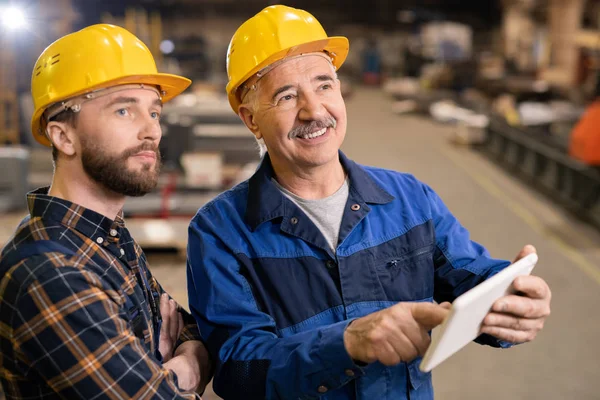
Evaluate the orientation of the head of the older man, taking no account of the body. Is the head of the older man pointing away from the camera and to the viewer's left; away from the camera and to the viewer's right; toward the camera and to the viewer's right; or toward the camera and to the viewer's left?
toward the camera and to the viewer's right

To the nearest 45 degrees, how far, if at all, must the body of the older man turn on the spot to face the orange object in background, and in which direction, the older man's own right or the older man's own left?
approximately 90° to the older man's own left

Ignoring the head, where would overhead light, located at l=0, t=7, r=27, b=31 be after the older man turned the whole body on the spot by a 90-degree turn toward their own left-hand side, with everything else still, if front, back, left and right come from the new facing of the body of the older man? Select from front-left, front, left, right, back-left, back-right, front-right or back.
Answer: left

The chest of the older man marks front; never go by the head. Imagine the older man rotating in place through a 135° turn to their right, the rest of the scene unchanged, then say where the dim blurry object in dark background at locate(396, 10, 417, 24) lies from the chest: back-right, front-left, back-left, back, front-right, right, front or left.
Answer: right

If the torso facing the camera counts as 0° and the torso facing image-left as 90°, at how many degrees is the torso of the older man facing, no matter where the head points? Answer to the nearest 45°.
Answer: approximately 315°
